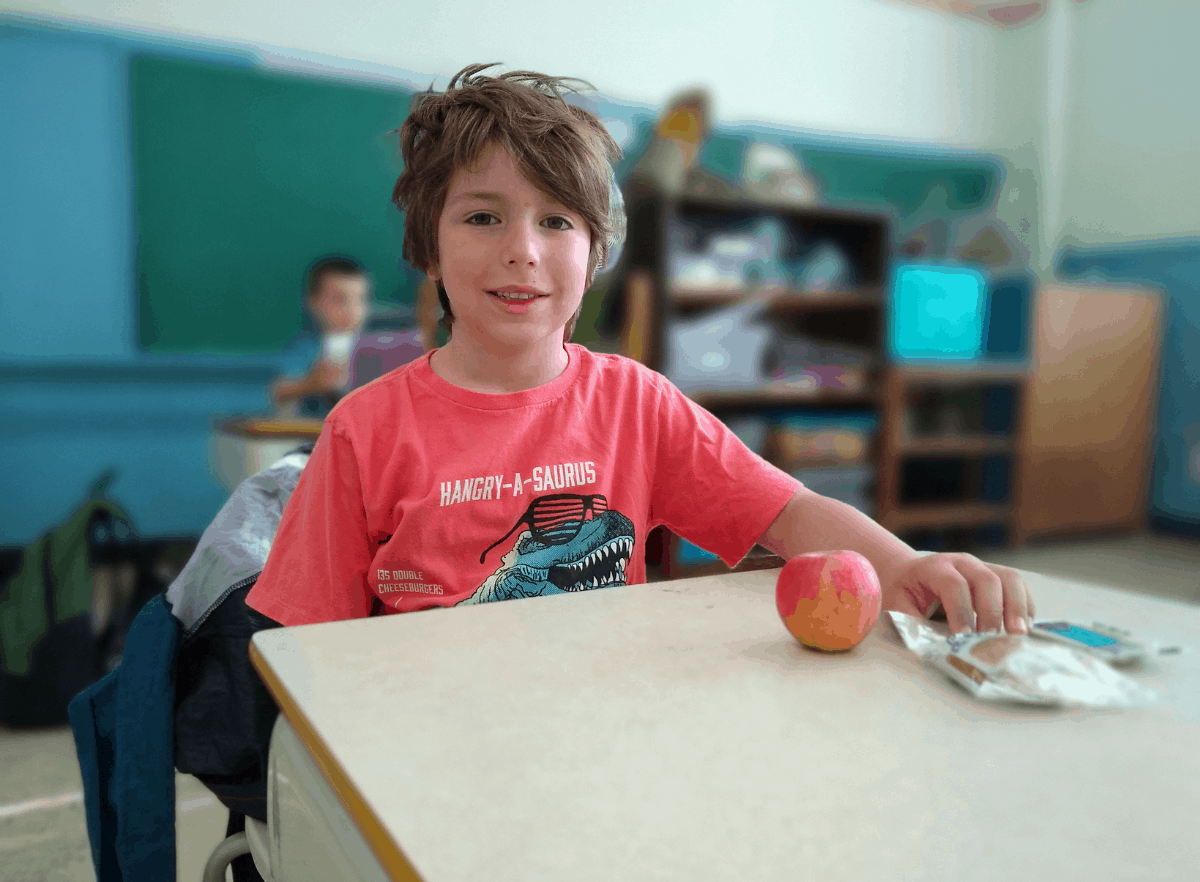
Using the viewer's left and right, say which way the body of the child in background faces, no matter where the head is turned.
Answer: facing the viewer and to the right of the viewer

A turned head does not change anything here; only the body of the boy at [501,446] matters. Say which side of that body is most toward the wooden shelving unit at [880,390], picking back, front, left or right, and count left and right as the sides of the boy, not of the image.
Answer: back

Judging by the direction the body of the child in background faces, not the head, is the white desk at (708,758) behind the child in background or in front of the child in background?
in front

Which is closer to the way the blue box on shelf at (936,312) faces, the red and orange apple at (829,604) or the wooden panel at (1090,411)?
the red and orange apple

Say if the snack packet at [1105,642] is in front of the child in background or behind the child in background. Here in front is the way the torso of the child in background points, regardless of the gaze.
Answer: in front

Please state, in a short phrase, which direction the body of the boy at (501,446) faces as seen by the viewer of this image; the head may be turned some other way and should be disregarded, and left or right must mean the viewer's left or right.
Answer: facing the viewer

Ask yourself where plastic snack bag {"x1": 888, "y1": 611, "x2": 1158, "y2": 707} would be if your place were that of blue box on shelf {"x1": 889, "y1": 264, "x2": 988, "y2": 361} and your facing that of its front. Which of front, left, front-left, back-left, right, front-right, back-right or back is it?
front
